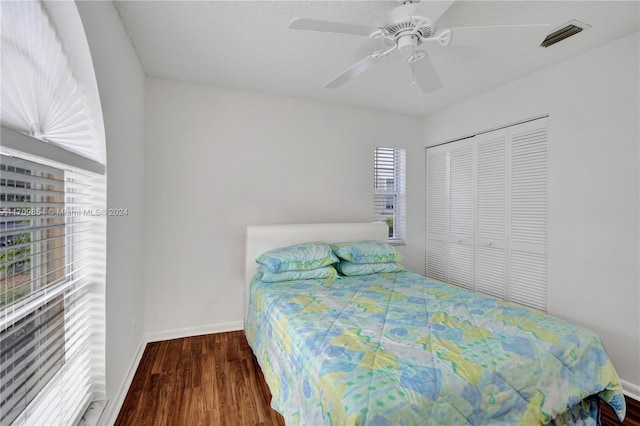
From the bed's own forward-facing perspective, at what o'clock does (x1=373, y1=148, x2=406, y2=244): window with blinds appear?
The window with blinds is roughly at 7 o'clock from the bed.

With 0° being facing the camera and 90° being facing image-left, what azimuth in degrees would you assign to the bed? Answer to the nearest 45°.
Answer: approximately 315°

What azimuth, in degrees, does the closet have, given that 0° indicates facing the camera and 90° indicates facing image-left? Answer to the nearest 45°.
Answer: approximately 45°

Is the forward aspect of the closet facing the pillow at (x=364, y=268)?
yes

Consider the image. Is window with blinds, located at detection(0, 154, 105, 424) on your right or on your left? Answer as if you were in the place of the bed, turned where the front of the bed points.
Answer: on your right

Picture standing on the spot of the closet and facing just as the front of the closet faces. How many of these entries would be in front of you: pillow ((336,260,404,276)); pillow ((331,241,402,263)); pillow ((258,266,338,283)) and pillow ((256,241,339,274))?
4

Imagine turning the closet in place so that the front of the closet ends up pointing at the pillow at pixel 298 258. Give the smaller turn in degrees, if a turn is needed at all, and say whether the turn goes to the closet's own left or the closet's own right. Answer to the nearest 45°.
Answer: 0° — it already faces it

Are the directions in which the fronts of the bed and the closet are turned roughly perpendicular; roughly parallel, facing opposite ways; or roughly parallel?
roughly perpendicular
